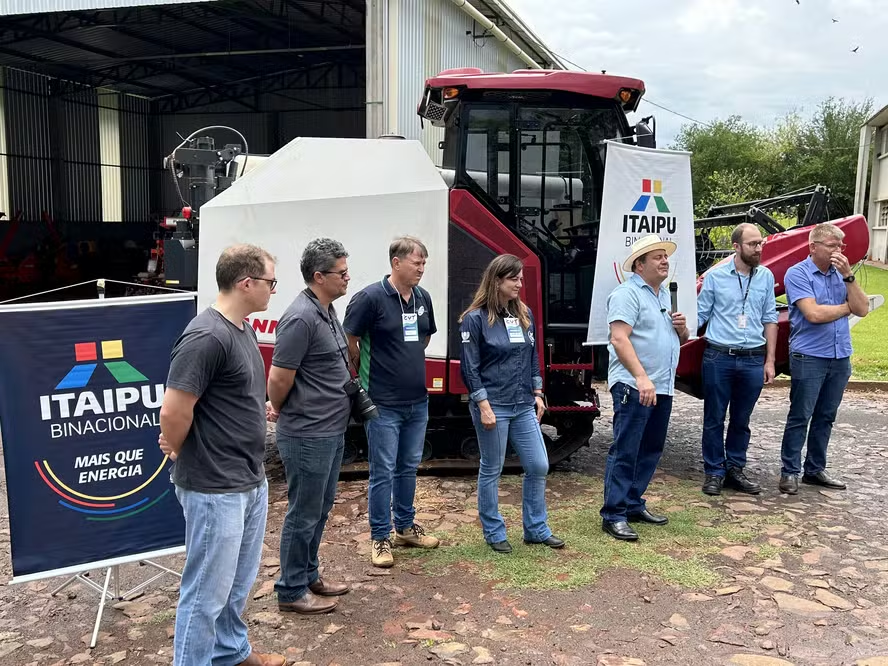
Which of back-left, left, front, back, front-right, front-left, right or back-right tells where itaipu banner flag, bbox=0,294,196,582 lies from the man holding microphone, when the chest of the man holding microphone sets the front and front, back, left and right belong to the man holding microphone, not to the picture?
right

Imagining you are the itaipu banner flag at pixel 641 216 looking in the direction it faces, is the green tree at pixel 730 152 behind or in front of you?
behind

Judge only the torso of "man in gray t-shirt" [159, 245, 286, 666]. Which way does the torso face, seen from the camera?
to the viewer's right

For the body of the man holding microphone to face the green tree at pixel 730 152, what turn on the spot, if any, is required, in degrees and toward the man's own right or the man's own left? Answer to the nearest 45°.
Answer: approximately 135° to the man's own left

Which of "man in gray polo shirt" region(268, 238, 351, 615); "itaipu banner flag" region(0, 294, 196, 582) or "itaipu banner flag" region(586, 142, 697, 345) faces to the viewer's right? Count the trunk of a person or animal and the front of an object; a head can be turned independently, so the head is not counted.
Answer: the man in gray polo shirt

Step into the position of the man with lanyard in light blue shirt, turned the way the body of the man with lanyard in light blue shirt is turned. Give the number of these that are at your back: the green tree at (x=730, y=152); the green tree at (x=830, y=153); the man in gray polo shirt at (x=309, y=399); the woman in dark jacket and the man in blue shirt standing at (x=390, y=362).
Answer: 2

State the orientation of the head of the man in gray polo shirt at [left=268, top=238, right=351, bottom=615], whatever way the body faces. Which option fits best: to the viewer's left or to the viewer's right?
to the viewer's right

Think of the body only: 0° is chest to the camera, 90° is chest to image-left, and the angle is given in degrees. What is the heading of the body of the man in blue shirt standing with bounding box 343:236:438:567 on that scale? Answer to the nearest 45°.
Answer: approximately 315°

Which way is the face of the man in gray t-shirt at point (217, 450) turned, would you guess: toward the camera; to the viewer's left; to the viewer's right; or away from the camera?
to the viewer's right

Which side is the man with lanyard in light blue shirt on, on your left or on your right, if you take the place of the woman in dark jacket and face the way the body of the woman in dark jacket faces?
on your left
